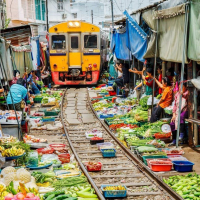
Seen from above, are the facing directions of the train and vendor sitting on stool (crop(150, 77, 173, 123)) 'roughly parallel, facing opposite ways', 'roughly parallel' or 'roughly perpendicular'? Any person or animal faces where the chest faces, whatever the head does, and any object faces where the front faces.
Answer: roughly perpendicular

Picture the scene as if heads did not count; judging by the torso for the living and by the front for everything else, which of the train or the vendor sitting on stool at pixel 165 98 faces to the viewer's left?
the vendor sitting on stool

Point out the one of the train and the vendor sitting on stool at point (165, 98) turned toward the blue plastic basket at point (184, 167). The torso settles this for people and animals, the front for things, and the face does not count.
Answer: the train

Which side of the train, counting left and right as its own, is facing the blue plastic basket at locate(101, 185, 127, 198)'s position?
front

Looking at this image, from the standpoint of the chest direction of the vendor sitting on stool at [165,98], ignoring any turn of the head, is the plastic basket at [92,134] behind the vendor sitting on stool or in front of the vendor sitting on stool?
in front

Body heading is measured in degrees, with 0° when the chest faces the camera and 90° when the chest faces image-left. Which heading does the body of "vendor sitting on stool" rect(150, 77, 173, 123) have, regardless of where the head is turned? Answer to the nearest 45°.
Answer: approximately 90°

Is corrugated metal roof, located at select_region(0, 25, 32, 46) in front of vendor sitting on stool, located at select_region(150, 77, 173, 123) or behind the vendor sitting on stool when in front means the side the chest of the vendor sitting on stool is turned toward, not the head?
in front

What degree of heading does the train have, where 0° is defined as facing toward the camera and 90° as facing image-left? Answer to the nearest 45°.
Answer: approximately 0°

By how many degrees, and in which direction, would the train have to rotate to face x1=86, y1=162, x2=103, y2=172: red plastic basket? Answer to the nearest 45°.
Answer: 0° — it already faces it

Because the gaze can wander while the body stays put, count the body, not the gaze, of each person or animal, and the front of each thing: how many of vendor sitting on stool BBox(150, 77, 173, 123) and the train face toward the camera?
1

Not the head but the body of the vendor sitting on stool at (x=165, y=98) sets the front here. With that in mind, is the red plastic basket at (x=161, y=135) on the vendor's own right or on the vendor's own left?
on the vendor's own left

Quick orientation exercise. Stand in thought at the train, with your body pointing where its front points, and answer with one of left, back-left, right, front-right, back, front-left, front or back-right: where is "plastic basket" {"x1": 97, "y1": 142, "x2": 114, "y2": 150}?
front

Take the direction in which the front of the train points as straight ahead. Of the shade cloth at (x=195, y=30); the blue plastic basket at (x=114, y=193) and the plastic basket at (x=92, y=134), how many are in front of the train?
3

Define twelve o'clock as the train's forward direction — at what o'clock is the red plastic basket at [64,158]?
The red plastic basket is roughly at 12 o'clock from the train.
